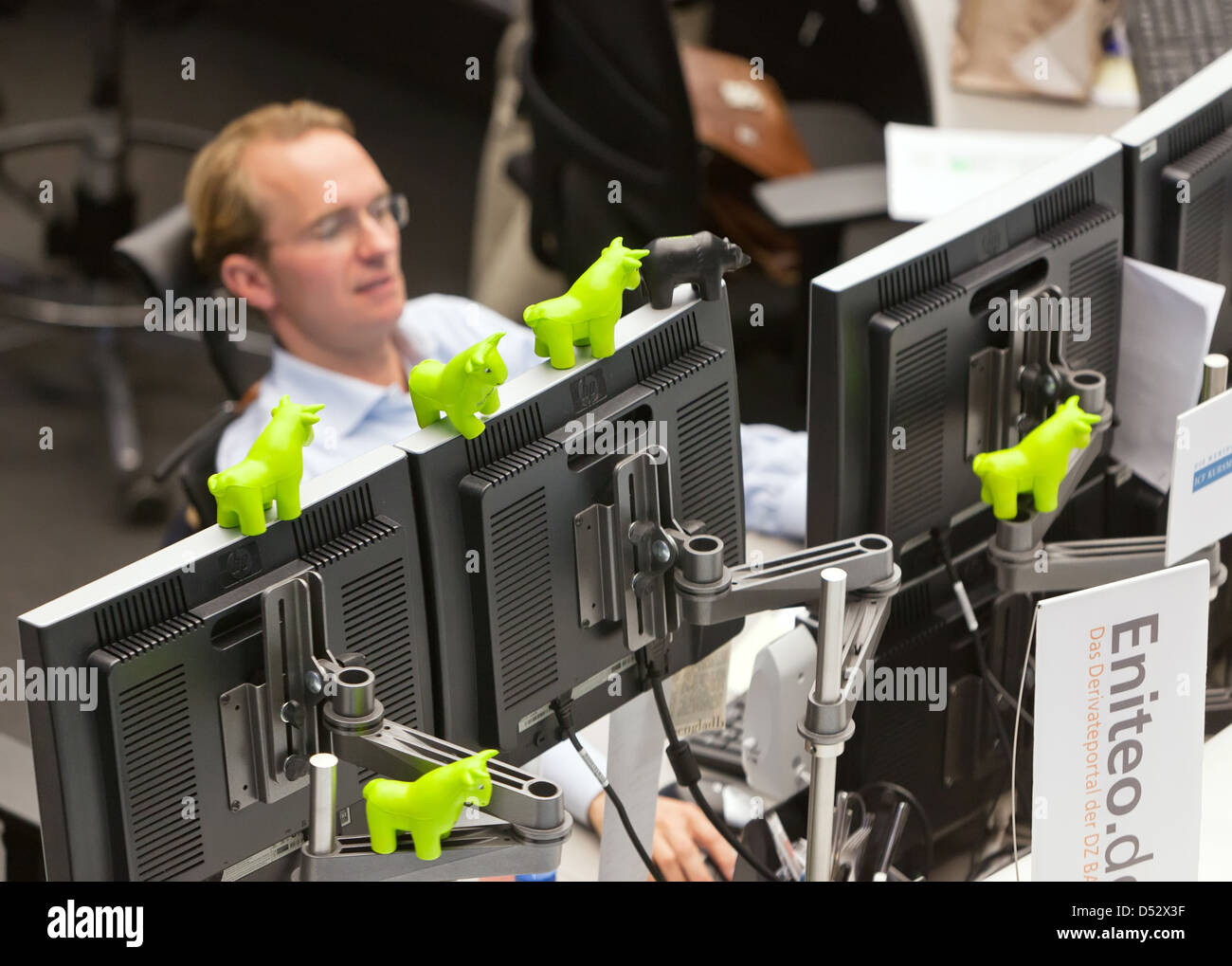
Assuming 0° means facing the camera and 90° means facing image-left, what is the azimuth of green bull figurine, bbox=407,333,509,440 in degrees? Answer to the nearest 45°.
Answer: approximately 315°

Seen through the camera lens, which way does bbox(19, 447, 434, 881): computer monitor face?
facing away from the viewer and to the left of the viewer

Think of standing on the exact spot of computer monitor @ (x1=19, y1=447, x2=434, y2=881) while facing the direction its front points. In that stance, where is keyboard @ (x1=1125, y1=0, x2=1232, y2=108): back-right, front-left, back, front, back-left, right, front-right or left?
right

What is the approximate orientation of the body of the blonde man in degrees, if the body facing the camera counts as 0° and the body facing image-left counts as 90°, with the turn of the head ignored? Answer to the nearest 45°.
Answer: approximately 315°

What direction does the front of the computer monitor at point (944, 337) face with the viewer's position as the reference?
facing away from the viewer and to the left of the viewer

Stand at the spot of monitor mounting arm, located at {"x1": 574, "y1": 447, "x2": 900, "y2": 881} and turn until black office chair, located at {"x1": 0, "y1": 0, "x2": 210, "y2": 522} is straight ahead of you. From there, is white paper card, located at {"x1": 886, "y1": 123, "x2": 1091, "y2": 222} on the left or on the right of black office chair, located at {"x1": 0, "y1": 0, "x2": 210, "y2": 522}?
right

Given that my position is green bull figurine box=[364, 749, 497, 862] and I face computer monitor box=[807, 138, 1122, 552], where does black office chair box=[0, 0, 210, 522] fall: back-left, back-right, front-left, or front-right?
front-left

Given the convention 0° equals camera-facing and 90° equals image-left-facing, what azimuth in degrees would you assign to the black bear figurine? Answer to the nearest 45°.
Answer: approximately 270°

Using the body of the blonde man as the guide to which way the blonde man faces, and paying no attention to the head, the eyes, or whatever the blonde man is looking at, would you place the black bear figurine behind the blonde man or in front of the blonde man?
in front

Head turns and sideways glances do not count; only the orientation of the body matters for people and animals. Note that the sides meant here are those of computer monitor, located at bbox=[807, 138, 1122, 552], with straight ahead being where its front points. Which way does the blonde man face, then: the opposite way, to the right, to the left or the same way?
the opposite way
